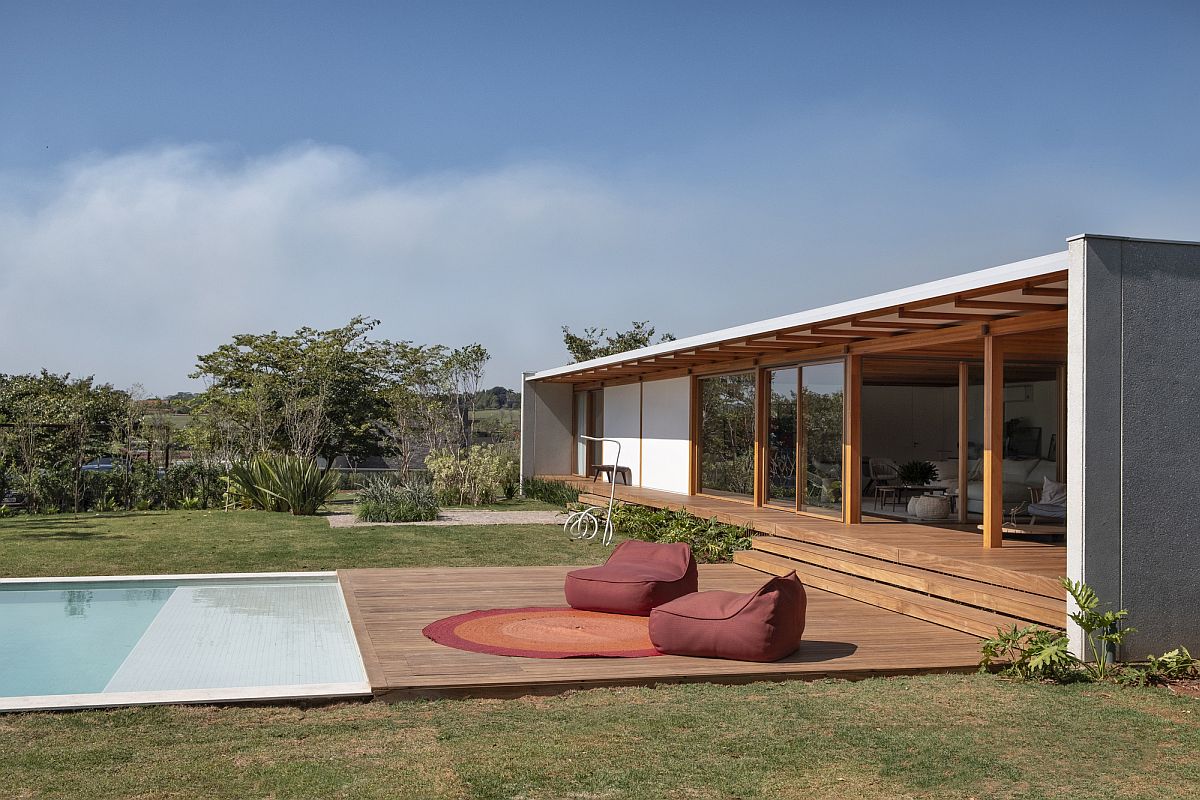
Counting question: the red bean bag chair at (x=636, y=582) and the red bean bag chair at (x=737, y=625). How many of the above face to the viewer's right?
0

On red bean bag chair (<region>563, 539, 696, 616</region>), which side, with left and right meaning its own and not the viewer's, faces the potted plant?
back

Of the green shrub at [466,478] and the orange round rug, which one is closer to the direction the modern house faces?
the orange round rug

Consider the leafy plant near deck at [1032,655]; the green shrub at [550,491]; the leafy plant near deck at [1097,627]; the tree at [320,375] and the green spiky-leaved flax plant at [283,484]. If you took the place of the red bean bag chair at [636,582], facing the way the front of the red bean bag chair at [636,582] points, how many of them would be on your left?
2

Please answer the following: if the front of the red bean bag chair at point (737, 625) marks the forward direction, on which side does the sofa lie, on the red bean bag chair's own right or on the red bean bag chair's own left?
on the red bean bag chair's own right

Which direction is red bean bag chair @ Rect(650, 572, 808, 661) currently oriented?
to the viewer's left

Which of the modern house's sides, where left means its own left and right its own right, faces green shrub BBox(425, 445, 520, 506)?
right

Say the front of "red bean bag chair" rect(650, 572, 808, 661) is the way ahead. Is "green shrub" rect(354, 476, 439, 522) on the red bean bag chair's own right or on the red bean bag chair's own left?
on the red bean bag chair's own right
